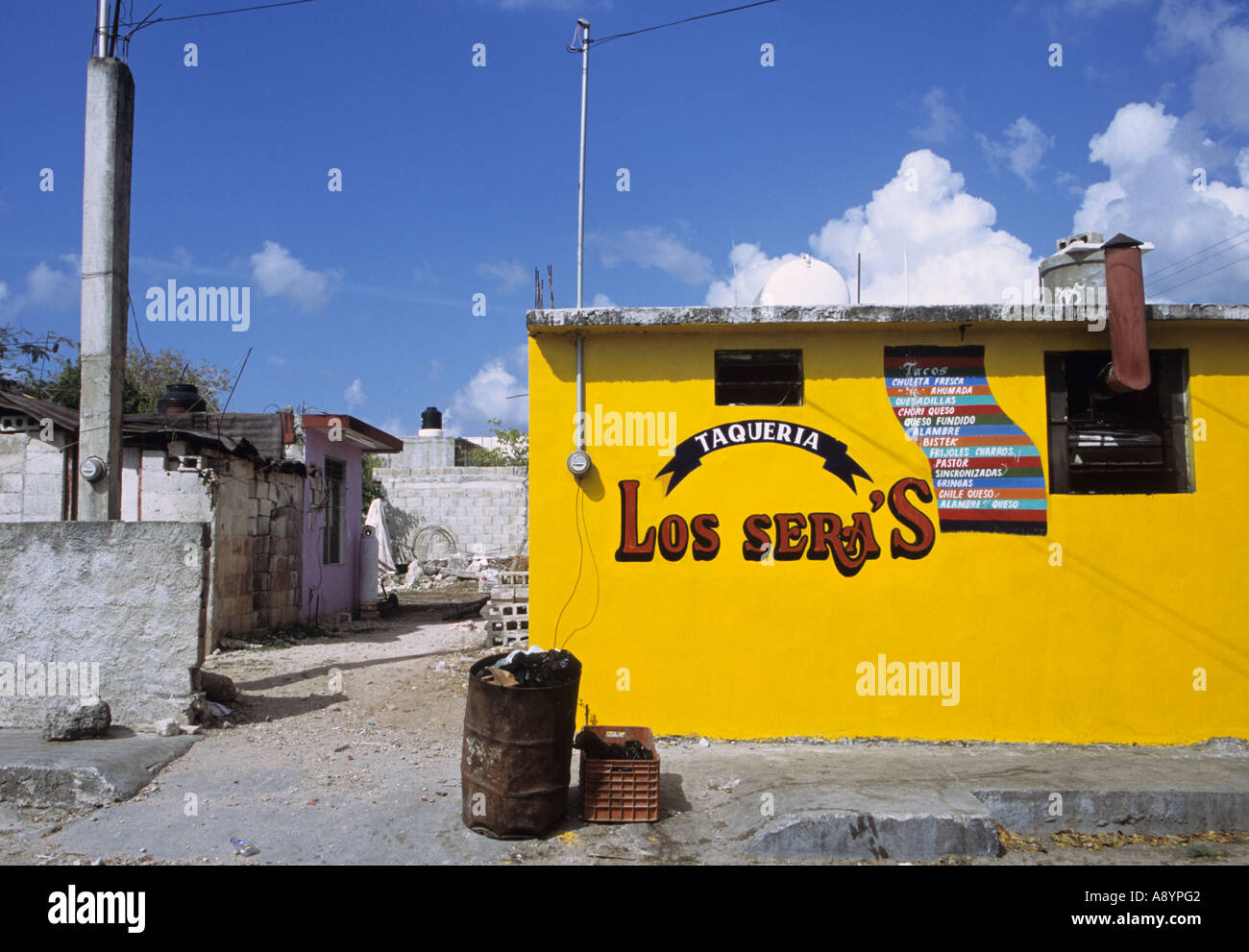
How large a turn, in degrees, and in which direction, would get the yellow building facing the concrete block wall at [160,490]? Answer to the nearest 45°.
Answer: approximately 90° to its right

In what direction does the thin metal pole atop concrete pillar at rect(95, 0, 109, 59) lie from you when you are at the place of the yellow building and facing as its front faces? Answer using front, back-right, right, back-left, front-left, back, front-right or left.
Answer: right

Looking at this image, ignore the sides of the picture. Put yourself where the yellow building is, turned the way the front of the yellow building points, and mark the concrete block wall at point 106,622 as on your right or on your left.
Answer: on your right

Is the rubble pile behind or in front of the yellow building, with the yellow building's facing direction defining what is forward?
behind

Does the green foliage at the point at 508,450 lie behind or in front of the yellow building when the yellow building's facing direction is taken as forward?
behind

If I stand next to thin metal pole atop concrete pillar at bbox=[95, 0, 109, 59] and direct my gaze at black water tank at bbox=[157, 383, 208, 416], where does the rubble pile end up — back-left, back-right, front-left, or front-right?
front-right

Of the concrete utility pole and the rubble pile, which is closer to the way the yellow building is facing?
the concrete utility pole

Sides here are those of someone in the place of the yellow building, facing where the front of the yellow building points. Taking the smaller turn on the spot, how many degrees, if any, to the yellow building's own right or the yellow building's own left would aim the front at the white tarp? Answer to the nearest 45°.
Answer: approximately 135° to the yellow building's own right

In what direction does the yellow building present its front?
toward the camera

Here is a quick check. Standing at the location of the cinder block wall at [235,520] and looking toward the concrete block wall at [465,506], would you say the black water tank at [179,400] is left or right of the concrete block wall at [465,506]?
left

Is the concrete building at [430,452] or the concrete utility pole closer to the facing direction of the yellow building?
the concrete utility pole
